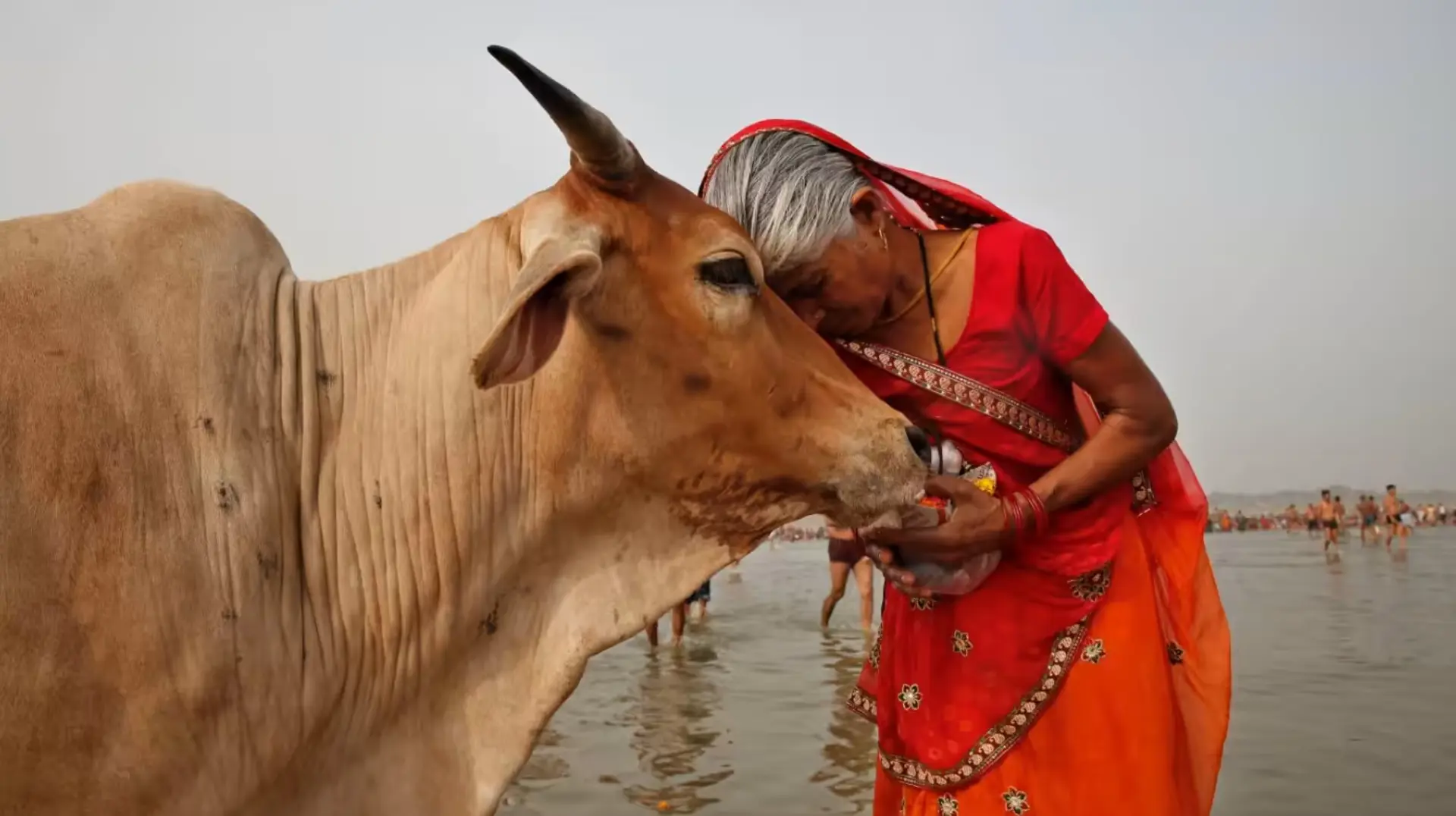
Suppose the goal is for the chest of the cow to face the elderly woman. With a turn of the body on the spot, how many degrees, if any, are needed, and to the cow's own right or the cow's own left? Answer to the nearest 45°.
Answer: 0° — it already faces them

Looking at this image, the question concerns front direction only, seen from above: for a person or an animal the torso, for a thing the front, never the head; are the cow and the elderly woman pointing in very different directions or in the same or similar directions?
very different directions

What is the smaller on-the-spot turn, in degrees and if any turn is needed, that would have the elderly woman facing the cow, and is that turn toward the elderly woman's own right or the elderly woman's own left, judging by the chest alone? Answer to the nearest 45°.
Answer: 0° — they already face it

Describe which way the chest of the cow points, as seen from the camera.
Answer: to the viewer's right

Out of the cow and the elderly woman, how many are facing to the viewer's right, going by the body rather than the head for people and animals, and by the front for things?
1

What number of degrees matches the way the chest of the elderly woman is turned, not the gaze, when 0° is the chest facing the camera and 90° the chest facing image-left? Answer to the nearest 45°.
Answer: approximately 45°
